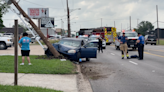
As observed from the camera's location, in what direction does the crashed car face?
facing the viewer and to the left of the viewer

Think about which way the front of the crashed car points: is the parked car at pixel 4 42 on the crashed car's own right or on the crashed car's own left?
on the crashed car's own right
